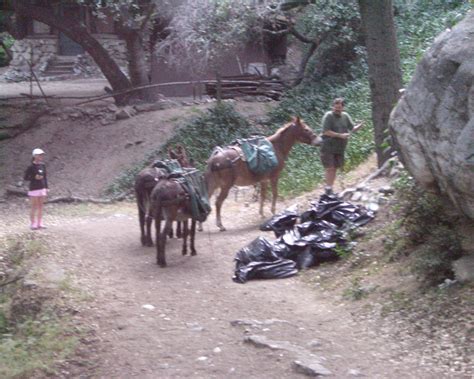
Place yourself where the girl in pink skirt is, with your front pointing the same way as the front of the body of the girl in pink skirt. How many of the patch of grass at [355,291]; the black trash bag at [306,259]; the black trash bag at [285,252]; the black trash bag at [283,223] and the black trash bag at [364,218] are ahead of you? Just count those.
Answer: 5

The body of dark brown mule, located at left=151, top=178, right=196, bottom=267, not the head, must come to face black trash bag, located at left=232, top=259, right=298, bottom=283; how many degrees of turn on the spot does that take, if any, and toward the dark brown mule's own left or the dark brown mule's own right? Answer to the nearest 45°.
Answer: approximately 90° to the dark brown mule's own right

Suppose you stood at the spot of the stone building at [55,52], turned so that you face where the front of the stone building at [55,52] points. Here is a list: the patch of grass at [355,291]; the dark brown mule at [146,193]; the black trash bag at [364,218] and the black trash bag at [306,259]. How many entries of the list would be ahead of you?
4

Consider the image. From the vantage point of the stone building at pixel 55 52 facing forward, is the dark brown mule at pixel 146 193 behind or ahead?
ahead

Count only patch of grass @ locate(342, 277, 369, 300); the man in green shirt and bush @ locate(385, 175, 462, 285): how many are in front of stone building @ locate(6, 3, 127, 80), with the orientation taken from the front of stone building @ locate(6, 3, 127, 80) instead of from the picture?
3

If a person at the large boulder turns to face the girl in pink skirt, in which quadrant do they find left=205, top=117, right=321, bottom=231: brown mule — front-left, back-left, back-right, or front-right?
front-right

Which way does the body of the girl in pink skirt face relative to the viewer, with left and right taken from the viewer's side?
facing the viewer and to the right of the viewer

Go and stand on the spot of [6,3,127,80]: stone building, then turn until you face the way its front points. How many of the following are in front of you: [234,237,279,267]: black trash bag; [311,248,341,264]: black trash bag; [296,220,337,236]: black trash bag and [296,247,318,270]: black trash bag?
4

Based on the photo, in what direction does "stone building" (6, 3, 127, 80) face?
toward the camera

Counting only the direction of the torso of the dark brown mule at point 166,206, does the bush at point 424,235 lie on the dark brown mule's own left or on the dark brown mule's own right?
on the dark brown mule's own right

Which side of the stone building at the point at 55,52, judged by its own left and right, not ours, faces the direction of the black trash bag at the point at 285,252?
front

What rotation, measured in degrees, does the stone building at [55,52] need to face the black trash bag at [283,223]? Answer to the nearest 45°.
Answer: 0° — it already faces it

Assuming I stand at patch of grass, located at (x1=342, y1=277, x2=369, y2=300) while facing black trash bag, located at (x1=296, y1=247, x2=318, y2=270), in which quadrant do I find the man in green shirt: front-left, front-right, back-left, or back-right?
front-right

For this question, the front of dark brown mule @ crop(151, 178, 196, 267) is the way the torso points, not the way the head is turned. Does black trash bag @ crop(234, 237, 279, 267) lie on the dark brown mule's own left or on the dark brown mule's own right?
on the dark brown mule's own right
